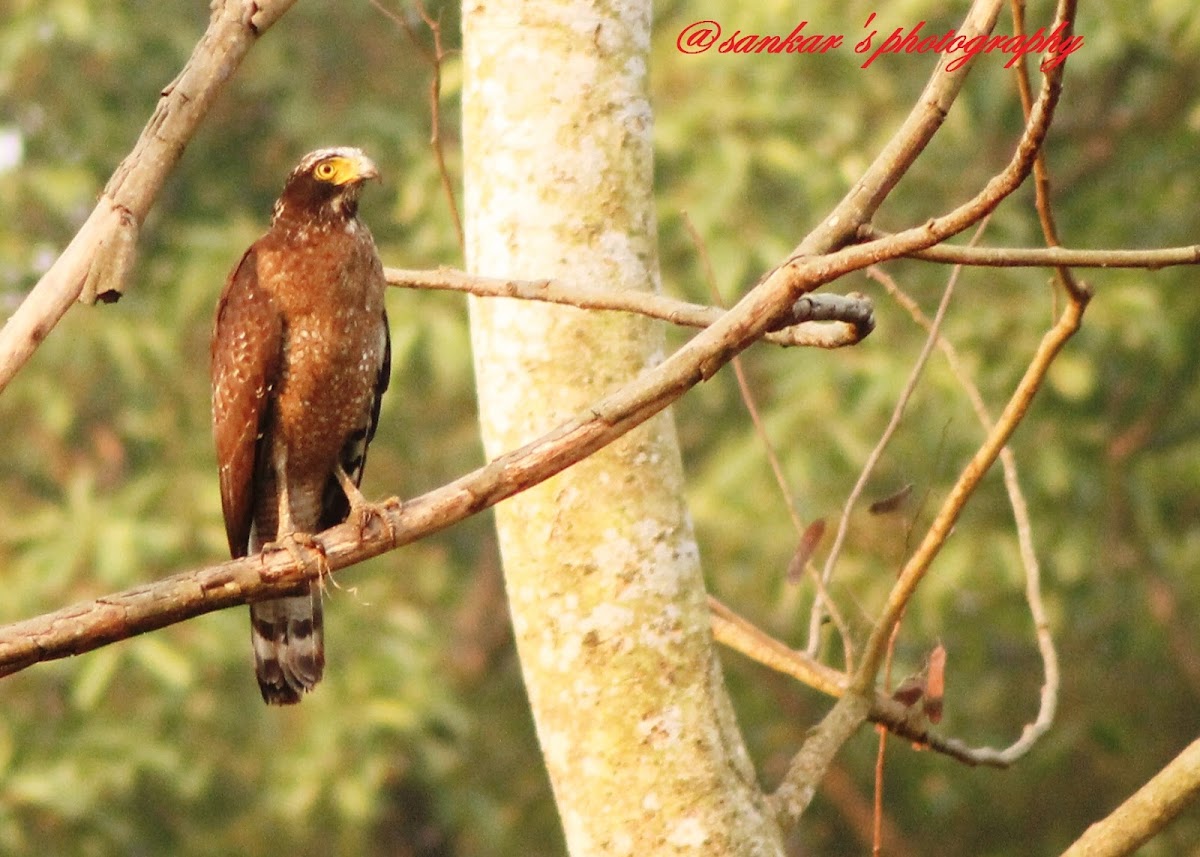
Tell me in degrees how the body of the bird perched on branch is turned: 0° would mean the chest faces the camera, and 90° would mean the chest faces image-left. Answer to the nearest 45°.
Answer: approximately 315°
